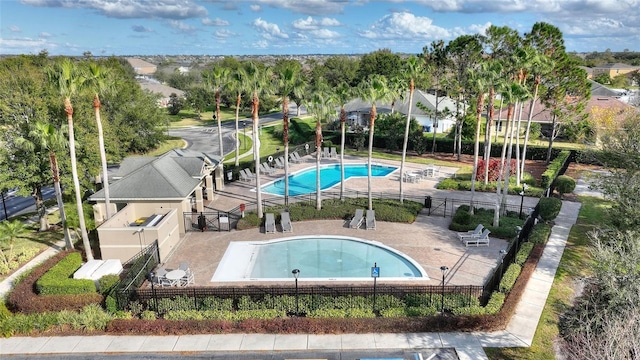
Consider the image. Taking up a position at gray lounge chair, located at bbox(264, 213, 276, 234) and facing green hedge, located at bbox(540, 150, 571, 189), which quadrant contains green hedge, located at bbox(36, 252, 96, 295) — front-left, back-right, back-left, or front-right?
back-right

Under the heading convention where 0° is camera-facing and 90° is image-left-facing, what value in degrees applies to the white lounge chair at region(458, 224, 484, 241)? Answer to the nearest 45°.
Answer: approximately 45°

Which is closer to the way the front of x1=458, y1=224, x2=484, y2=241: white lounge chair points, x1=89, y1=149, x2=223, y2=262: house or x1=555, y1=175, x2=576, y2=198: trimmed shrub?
the house

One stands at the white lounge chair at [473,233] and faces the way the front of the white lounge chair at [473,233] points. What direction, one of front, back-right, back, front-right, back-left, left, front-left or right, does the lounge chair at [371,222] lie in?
front-right

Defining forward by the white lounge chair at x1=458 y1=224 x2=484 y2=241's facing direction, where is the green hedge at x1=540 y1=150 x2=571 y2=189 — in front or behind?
behind

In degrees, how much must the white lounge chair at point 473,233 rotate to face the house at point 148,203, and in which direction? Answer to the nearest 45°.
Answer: approximately 45° to its right

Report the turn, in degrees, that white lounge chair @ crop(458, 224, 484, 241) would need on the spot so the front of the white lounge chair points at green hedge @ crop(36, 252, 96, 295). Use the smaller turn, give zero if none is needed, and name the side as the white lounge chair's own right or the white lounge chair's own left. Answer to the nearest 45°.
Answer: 0° — it already faces it

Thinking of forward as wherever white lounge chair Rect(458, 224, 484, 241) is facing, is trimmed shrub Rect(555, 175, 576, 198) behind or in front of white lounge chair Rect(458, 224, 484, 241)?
behind

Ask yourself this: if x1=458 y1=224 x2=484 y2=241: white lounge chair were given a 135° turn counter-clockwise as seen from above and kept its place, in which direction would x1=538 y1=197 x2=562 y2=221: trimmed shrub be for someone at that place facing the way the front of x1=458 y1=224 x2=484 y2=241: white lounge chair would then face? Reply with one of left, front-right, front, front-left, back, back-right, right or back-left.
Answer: front-left

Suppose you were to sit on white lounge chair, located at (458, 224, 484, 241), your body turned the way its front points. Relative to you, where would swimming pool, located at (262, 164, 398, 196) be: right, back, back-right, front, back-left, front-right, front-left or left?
right
